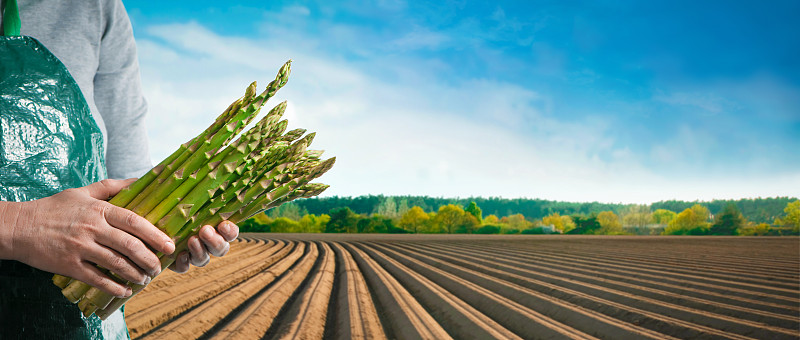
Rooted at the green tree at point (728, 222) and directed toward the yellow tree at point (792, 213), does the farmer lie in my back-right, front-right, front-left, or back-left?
back-right

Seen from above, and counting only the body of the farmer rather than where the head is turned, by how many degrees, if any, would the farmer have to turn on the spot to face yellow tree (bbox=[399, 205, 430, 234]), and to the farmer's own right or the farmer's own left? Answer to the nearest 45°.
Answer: approximately 135° to the farmer's own left

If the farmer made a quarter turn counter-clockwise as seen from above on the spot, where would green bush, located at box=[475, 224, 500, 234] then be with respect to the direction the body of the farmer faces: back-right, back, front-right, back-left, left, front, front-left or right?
front-left

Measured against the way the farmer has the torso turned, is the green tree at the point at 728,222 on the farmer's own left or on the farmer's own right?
on the farmer's own left

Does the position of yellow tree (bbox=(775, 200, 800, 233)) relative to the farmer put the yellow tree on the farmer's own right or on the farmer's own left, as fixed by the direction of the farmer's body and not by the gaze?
on the farmer's own left

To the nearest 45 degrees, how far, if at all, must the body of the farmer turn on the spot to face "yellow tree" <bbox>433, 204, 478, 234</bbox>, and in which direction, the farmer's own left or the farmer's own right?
approximately 135° to the farmer's own left
